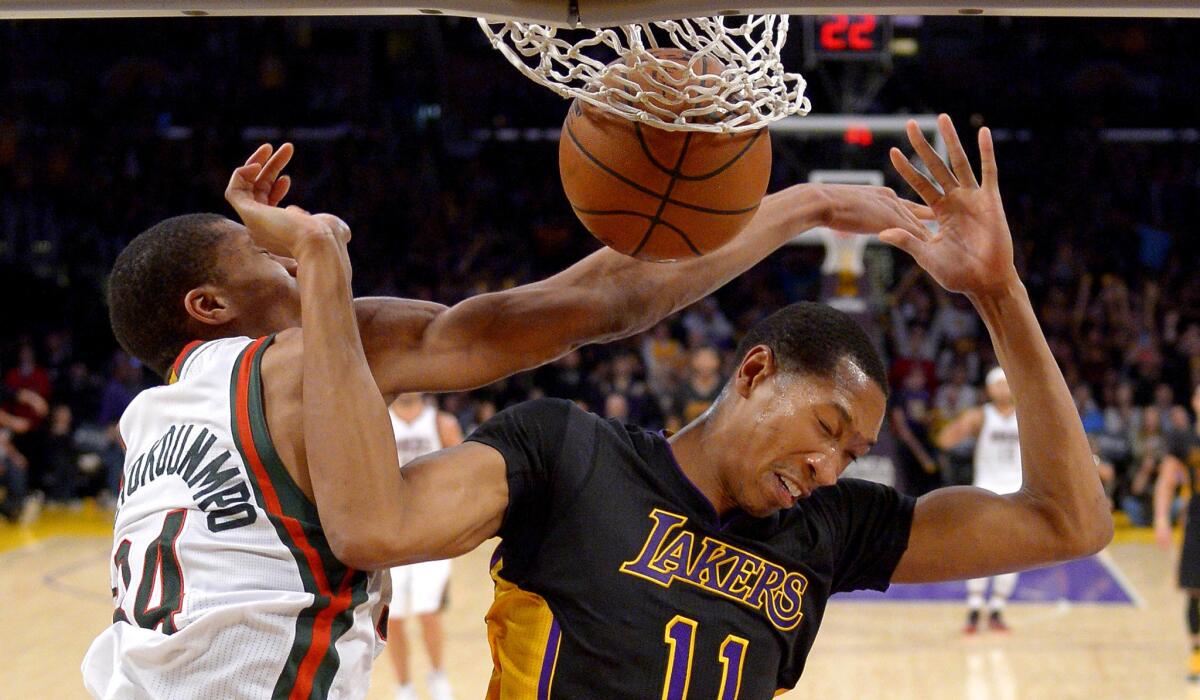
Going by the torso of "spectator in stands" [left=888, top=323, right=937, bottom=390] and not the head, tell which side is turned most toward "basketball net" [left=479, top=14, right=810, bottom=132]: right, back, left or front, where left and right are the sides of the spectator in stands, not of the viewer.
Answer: front

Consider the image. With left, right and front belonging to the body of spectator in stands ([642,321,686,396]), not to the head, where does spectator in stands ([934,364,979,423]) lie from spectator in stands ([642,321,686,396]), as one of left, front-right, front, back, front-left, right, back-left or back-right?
left

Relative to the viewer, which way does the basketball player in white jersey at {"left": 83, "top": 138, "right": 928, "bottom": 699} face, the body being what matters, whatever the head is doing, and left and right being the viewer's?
facing away from the viewer and to the right of the viewer

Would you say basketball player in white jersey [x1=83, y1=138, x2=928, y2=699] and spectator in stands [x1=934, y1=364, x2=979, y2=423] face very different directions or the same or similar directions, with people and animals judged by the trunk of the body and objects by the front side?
very different directions

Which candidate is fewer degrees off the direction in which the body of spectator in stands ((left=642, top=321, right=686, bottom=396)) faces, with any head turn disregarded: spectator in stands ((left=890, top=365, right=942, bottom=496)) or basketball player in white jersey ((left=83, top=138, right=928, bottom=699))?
the basketball player in white jersey

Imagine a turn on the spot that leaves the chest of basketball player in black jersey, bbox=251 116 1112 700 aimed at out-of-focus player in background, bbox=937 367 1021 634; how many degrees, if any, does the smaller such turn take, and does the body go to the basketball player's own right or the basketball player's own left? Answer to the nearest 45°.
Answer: approximately 135° to the basketball player's own left

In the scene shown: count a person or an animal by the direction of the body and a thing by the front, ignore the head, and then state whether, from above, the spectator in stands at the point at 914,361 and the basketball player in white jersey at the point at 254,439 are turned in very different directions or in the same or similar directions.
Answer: very different directions

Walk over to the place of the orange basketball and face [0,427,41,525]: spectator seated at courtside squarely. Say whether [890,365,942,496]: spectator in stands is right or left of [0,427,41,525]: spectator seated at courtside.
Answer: right
